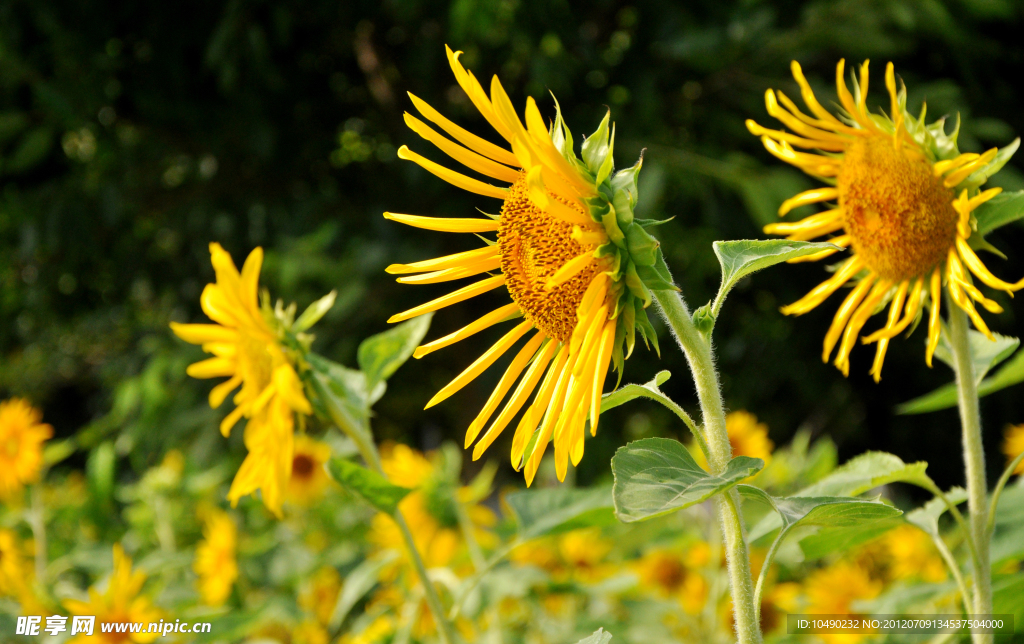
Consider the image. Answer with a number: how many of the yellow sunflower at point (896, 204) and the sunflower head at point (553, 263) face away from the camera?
0

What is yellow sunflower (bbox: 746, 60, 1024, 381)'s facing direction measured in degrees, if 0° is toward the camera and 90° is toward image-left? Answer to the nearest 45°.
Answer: approximately 45°

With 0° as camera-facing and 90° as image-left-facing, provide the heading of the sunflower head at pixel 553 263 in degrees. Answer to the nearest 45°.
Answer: approximately 45°
